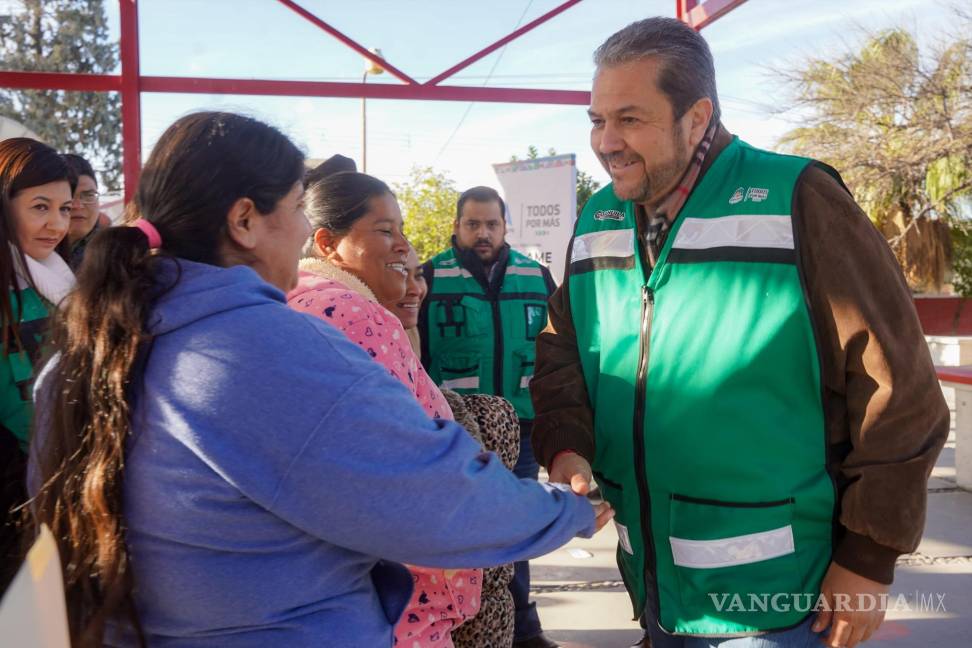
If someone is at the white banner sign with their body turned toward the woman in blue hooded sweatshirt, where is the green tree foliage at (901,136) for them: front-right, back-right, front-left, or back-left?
back-left

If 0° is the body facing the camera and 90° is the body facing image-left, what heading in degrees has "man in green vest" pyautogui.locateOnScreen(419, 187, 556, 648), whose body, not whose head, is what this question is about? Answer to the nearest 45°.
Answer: approximately 0°

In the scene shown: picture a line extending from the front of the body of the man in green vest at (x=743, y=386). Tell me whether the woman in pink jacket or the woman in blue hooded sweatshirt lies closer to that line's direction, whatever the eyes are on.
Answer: the woman in blue hooded sweatshirt

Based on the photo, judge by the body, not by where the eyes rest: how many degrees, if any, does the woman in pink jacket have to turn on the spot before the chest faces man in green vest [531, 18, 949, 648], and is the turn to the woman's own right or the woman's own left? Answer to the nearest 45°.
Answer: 0° — they already face them

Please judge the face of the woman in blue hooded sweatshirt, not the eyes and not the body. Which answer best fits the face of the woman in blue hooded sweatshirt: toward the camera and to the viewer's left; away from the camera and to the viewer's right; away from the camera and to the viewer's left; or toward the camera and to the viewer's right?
away from the camera and to the viewer's right

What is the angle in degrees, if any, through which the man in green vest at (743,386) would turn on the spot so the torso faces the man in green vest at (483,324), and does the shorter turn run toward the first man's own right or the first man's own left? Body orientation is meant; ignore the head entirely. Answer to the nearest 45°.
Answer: approximately 90° to the first man's own right

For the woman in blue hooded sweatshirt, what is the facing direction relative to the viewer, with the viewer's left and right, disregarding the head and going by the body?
facing away from the viewer and to the right of the viewer

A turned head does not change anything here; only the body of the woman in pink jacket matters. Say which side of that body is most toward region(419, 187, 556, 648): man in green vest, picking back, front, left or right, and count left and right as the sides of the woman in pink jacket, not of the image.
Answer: left

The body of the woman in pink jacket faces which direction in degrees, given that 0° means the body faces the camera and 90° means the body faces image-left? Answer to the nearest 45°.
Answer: approximately 270°
